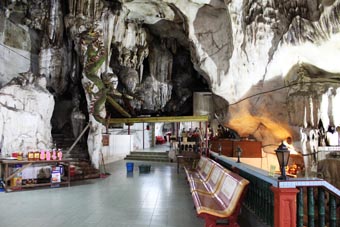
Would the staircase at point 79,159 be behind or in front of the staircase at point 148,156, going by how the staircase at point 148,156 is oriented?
in front

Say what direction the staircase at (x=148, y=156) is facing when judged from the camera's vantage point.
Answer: facing the viewer

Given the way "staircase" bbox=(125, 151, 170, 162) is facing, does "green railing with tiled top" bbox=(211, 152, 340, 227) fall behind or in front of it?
in front

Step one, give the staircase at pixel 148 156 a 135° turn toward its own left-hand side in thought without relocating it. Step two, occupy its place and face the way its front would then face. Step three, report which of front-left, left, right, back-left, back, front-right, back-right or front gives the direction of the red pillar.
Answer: back-right

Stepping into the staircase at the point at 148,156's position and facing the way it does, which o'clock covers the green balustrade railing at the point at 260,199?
The green balustrade railing is roughly at 12 o'clock from the staircase.

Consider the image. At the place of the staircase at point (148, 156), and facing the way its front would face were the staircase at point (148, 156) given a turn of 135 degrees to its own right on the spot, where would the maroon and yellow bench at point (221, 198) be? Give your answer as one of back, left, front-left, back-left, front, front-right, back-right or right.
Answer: back-left
